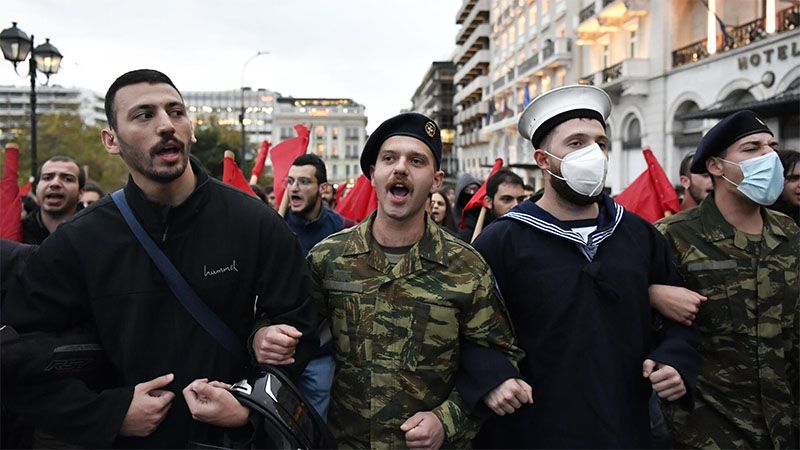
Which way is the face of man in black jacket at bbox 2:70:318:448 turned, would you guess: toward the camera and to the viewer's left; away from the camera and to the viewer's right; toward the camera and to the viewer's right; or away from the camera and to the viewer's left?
toward the camera and to the viewer's right

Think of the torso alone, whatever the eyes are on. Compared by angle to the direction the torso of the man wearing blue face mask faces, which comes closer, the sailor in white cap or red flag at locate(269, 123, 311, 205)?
the sailor in white cap

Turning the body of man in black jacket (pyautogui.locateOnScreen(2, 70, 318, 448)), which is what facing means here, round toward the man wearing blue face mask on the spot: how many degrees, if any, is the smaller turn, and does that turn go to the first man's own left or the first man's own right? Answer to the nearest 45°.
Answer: approximately 90° to the first man's own left

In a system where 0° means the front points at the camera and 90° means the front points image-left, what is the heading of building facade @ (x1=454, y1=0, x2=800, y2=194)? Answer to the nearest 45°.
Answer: approximately 45°

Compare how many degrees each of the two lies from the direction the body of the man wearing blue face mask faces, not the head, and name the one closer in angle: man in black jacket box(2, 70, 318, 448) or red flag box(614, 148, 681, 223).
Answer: the man in black jacket

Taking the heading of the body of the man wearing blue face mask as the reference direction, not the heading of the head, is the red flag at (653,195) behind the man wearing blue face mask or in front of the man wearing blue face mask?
behind

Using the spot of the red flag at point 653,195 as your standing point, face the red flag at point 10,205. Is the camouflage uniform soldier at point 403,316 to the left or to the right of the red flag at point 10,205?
left

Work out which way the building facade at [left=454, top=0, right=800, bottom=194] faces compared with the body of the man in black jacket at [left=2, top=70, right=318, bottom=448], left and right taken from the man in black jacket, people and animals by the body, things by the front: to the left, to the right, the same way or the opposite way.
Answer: to the right

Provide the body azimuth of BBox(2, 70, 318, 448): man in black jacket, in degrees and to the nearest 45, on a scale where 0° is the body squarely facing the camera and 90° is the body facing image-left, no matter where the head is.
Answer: approximately 0°
